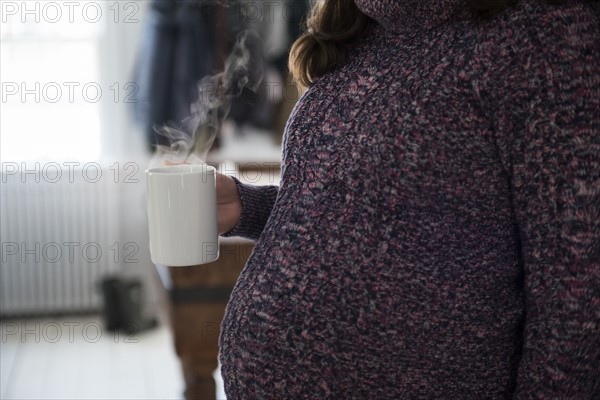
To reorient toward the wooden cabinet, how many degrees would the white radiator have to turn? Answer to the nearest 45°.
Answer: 0° — it already faces it
